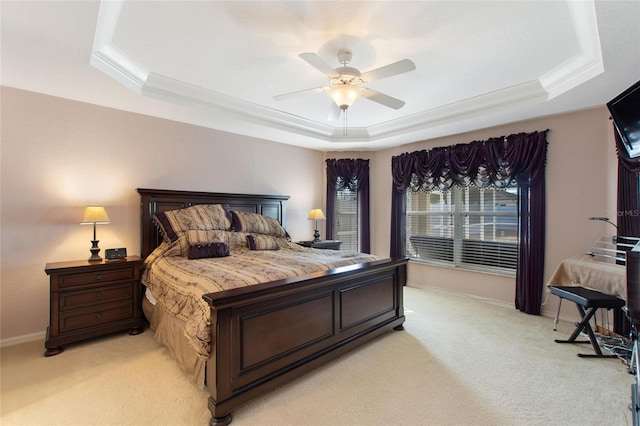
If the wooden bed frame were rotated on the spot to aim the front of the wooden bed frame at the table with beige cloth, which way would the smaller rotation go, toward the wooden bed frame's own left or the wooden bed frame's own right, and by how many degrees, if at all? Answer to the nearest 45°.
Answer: approximately 45° to the wooden bed frame's own left

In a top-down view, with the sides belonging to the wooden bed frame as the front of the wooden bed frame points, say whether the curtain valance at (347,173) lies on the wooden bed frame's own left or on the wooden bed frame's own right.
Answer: on the wooden bed frame's own left

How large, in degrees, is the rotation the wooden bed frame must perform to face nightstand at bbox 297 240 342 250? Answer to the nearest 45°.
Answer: approximately 135° to its left

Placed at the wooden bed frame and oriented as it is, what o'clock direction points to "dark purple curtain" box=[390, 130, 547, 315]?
The dark purple curtain is roughly at 10 o'clock from the wooden bed frame.

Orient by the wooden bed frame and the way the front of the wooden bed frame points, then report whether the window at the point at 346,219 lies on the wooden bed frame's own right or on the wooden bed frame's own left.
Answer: on the wooden bed frame's own left

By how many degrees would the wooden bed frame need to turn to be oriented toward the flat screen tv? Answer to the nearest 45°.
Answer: approximately 45° to its left

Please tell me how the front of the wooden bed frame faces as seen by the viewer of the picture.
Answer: facing the viewer and to the right of the viewer

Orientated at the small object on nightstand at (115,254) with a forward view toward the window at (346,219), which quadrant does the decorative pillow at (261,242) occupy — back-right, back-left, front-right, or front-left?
front-right

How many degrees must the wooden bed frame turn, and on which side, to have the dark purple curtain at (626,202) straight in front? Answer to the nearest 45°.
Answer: approximately 45° to its left

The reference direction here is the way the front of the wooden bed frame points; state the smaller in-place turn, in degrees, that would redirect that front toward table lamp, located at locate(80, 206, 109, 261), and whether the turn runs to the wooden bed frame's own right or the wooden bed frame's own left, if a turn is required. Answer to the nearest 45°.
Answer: approximately 180°

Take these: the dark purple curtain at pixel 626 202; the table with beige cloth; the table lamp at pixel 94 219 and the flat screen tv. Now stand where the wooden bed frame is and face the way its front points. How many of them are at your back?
1
